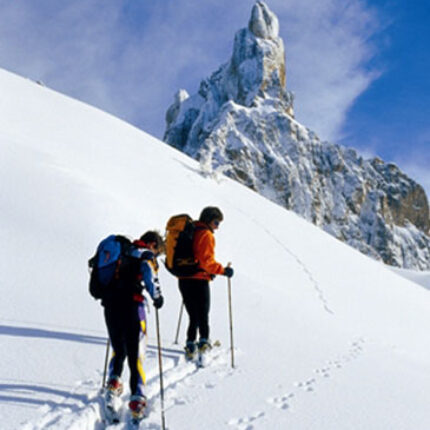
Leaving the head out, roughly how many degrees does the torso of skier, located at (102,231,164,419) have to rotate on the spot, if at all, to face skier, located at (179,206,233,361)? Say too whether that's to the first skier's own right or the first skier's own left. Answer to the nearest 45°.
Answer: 0° — they already face them

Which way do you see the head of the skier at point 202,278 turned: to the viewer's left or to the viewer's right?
to the viewer's right

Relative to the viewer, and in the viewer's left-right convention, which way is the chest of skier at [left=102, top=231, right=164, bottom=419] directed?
facing away from the viewer and to the right of the viewer
